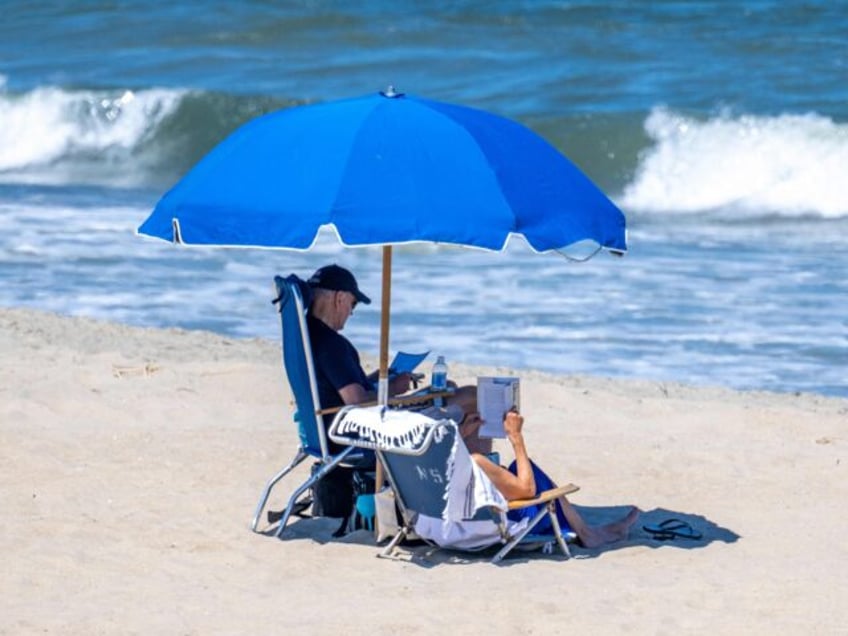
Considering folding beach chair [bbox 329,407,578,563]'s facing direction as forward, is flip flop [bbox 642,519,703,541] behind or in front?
in front

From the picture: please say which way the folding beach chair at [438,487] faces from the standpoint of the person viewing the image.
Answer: facing away from the viewer and to the right of the viewer
